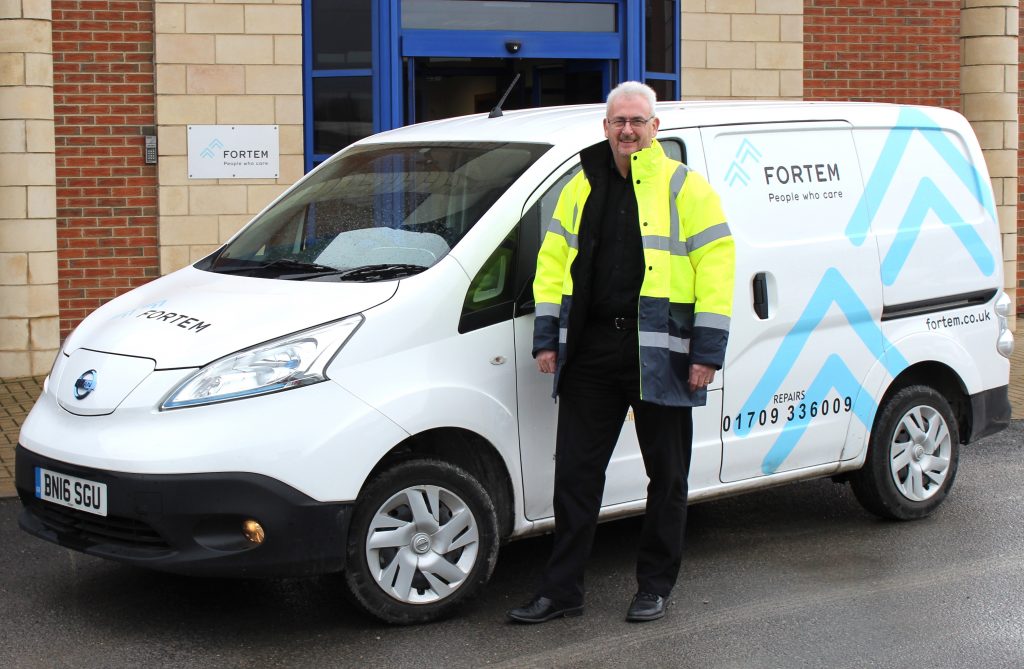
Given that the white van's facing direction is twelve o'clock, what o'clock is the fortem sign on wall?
The fortem sign on wall is roughly at 4 o'clock from the white van.

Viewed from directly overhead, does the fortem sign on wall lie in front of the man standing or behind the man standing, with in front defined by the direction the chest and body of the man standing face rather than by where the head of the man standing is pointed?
behind

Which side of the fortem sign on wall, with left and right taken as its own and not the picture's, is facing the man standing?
front

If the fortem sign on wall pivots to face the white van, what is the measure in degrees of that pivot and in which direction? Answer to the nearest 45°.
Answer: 0° — it already faces it

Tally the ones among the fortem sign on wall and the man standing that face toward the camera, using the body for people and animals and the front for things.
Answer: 2

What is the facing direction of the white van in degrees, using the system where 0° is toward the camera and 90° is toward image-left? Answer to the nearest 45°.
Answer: approximately 45°

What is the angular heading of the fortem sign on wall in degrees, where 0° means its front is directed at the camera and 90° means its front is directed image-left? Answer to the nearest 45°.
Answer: approximately 0°
